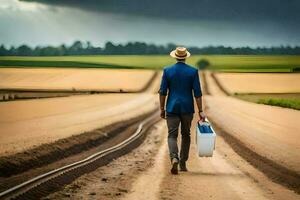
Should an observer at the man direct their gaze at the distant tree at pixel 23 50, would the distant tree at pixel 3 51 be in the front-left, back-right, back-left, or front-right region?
front-left

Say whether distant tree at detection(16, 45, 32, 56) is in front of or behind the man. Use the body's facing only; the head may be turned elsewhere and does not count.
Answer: in front

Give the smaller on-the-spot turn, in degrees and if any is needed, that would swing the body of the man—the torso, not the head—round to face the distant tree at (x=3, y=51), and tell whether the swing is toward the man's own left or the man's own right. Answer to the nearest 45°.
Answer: approximately 45° to the man's own left

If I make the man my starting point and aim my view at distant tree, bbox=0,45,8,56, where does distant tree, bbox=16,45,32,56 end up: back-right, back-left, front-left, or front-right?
front-right

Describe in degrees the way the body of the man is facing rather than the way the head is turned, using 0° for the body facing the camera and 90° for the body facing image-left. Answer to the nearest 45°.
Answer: approximately 180°
